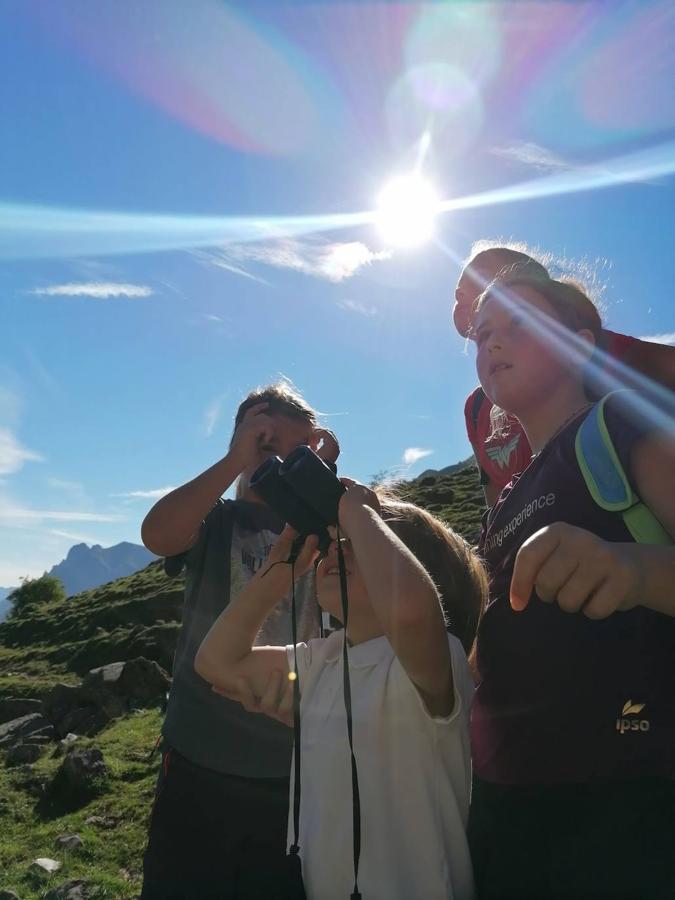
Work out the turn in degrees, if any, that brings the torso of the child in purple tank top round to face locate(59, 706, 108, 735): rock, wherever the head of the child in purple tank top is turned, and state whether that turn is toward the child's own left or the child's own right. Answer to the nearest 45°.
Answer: approximately 90° to the child's own right

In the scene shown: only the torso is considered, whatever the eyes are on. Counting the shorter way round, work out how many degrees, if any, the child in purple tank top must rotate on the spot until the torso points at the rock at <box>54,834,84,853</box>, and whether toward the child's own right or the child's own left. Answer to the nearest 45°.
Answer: approximately 90° to the child's own right

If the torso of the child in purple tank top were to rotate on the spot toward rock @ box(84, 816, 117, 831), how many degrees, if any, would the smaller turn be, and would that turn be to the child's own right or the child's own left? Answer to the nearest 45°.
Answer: approximately 90° to the child's own right

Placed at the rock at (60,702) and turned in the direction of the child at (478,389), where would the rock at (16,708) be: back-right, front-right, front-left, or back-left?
back-right

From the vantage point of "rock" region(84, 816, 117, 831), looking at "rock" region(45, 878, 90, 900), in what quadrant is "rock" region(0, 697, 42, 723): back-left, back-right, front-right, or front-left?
back-right

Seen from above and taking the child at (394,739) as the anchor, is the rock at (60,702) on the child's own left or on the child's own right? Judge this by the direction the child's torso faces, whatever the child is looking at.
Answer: on the child's own right

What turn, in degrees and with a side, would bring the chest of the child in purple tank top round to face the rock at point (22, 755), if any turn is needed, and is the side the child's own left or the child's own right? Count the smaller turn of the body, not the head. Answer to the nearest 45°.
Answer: approximately 90° to the child's own right

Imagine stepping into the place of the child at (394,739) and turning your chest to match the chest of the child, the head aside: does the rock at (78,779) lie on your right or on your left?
on your right

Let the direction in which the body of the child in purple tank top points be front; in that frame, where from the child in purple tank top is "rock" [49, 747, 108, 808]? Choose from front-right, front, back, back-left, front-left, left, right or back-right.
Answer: right

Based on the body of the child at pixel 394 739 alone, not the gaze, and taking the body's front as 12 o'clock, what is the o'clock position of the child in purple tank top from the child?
The child in purple tank top is roughly at 9 o'clock from the child.

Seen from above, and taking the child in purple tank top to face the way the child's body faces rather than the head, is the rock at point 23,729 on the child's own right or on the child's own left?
on the child's own right

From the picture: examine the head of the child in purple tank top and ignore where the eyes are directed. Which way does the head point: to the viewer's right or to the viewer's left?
to the viewer's left

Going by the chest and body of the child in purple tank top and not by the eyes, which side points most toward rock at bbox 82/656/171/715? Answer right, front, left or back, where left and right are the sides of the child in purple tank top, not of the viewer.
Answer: right

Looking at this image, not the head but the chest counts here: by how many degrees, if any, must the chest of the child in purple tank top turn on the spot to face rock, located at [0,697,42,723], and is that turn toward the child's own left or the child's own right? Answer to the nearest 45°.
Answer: approximately 90° to the child's own right

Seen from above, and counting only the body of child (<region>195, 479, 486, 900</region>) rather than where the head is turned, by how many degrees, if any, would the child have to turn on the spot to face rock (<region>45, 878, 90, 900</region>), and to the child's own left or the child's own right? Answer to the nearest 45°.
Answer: approximately 90° to the child's own right

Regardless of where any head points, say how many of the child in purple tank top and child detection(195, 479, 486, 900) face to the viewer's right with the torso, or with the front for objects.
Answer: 0
